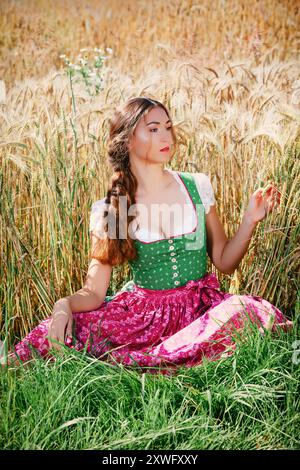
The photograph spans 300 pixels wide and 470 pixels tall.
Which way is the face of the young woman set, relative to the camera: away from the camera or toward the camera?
toward the camera

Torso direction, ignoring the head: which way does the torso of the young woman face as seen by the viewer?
toward the camera
